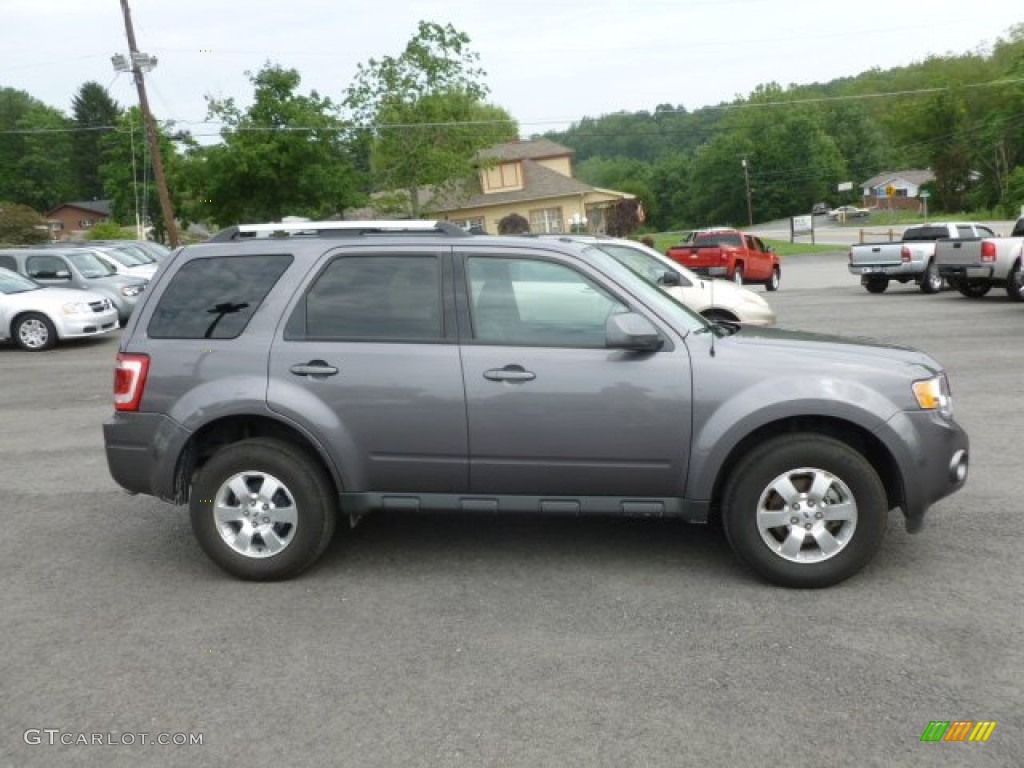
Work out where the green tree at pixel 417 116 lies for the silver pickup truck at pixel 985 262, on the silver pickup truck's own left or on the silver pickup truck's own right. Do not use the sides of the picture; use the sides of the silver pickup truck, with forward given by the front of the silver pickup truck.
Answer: on the silver pickup truck's own left

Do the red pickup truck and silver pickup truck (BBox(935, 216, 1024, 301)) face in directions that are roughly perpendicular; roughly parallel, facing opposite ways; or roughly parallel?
roughly parallel

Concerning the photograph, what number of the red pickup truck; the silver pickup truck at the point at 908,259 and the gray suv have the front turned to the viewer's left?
0

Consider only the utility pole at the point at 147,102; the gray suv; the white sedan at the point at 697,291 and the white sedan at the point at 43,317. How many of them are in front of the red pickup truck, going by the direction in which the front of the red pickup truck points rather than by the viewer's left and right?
0

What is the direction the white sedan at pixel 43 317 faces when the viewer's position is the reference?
facing the viewer and to the right of the viewer

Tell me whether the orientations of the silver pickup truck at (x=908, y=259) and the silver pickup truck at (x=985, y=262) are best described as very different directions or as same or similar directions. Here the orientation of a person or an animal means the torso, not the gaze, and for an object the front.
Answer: same or similar directions

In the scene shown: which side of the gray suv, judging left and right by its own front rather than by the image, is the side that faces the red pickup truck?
left

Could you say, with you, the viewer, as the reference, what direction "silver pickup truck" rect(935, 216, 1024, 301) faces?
facing away from the viewer and to the right of the viewer

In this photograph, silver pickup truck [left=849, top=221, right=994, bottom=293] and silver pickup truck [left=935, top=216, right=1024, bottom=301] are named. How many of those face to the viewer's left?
0

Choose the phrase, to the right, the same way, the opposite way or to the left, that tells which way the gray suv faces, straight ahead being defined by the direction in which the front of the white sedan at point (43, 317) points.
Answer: the same way

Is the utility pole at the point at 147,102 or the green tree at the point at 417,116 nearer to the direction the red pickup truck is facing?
the green tree

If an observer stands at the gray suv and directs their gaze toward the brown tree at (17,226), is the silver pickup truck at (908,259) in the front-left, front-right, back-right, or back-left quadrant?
front-right

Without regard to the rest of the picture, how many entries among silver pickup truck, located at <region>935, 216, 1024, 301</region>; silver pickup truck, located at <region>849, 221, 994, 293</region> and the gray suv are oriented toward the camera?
0

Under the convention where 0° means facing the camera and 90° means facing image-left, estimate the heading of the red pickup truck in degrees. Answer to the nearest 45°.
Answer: approximately 225°

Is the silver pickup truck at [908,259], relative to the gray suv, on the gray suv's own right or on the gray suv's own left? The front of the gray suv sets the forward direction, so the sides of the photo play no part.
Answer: on the gray suv's own left

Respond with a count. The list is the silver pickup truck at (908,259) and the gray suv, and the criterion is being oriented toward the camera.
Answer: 0

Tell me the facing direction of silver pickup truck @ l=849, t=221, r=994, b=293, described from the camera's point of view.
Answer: facing away from the viewer and to the right of the viewer

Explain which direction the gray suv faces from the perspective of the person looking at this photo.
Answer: facing to the right of the viewer

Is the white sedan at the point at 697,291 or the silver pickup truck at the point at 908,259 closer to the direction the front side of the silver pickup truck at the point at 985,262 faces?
the silver pickup truck at the point at 908,259

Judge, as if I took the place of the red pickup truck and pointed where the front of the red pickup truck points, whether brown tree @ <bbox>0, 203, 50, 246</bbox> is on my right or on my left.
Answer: on my left
